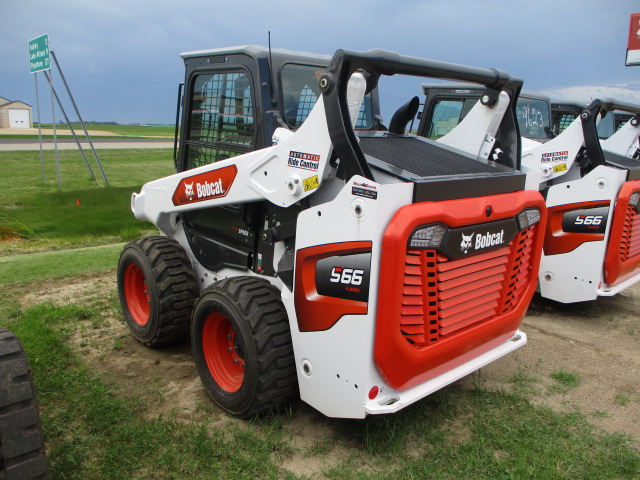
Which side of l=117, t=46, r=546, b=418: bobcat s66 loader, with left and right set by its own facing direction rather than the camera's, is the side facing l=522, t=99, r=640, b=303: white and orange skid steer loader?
right

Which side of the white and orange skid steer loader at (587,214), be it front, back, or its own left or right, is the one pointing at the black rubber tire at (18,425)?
left

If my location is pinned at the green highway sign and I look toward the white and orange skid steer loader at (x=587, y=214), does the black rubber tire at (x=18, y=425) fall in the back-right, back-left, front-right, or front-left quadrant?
front-right

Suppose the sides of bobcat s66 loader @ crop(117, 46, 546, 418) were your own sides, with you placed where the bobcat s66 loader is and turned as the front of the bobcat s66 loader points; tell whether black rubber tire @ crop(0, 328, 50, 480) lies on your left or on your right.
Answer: on your left

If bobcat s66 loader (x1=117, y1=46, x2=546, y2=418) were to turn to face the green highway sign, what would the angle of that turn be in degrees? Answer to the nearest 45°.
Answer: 0° — it already faces it

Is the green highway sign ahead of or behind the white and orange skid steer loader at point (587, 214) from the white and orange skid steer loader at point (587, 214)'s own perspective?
ahead

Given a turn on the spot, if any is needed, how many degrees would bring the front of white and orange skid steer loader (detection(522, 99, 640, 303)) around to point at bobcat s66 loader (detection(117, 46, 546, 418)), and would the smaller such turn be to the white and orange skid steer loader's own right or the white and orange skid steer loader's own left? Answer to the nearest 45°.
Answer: approximately 90° to the white and orange skid steer loader's own left

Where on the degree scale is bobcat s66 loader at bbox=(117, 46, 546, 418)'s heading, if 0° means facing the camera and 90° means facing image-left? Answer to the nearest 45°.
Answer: approximately 135°

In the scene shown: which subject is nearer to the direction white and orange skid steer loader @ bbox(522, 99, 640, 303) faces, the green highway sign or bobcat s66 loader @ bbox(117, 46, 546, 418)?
the green highway sign

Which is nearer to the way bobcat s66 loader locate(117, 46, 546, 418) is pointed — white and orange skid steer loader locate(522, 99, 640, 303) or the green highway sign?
the green highway sign

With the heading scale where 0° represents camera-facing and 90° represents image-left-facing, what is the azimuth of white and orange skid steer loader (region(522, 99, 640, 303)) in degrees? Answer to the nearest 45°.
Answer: approximately 135°

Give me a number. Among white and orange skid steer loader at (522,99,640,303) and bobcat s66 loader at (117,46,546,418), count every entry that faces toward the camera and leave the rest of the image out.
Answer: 0

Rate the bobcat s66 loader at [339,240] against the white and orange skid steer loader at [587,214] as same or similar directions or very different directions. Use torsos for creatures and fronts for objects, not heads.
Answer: same or similar directions

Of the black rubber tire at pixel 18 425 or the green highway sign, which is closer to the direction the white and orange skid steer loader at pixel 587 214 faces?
the green highway sign
